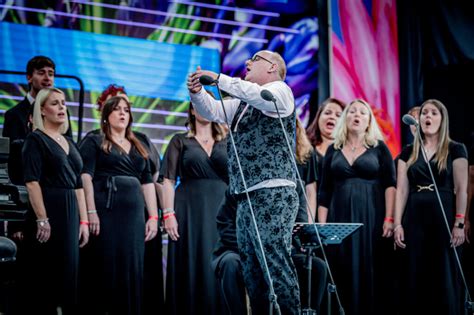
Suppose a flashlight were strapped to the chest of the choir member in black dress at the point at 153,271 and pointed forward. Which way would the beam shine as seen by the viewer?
toward the camera

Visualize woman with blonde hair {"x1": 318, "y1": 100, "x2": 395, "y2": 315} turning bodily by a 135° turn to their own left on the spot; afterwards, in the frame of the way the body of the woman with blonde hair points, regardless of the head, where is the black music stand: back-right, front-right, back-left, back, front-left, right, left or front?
back-right

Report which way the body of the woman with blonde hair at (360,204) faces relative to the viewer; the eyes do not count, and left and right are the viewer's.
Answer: facing the viewer

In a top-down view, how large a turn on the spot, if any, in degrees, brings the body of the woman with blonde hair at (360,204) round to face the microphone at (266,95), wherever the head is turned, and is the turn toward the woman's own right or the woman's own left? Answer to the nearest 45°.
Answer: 0° — they already face it

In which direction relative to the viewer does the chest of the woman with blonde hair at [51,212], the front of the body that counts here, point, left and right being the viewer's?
facing the viewer and to the right of the viewer

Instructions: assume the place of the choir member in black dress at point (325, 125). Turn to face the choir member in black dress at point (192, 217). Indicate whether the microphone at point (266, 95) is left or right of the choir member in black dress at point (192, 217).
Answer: left
